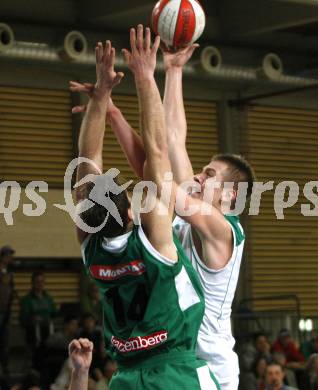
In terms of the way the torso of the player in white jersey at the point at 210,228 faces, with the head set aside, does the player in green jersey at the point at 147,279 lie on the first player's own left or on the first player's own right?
on the first player's own left

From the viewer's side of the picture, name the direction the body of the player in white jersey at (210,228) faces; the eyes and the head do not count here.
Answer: to the viewer's left

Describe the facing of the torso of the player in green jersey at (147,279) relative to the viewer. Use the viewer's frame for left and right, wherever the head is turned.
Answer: facing away from the viewer and to the right of the viewer

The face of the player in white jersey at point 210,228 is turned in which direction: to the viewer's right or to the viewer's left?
to the viewer's left
